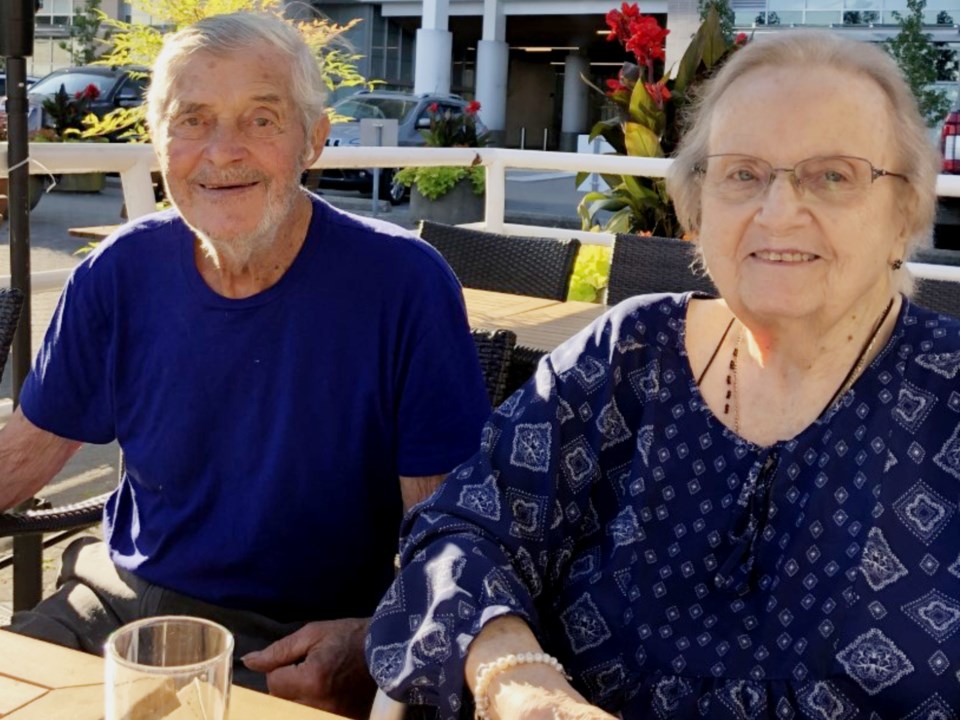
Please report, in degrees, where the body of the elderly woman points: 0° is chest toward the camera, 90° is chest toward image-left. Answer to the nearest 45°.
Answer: approximately 0°

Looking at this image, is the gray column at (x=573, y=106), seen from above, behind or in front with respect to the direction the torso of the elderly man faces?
behind

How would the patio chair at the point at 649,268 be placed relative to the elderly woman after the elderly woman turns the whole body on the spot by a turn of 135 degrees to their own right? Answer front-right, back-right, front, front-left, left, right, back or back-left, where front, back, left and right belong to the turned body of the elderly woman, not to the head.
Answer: front-right

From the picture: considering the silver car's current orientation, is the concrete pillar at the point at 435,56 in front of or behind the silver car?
behind

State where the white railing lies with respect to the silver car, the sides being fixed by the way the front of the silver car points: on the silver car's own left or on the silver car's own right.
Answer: on the silver car's own left

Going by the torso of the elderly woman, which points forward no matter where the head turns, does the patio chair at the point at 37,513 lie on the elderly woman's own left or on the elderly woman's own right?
on the elderly woman's own right

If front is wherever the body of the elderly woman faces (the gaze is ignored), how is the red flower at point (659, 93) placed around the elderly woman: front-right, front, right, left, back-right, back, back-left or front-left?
back

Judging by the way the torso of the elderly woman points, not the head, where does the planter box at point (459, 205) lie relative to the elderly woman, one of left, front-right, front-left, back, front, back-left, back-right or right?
back

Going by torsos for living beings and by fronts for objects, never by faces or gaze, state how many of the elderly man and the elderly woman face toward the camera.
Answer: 2
